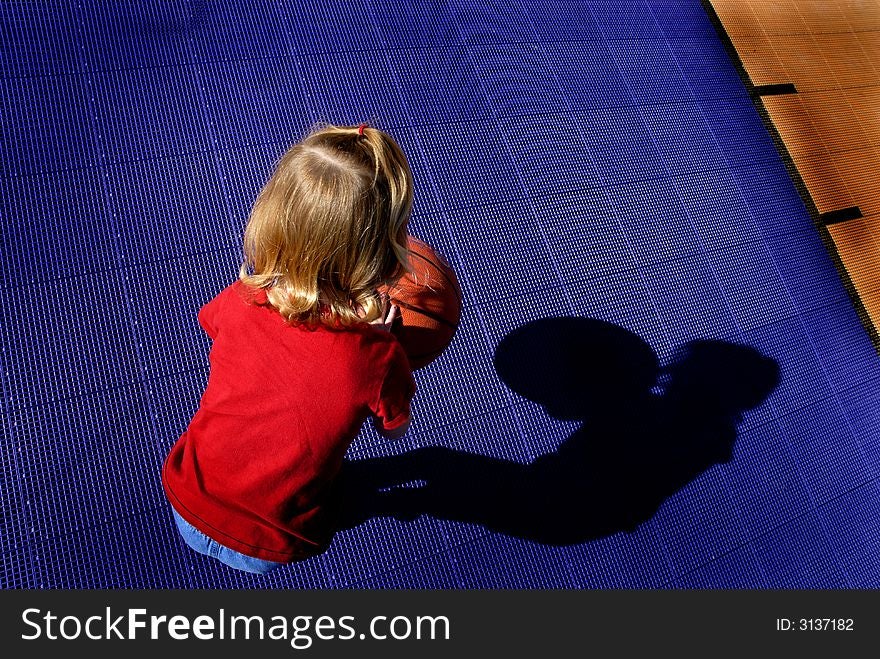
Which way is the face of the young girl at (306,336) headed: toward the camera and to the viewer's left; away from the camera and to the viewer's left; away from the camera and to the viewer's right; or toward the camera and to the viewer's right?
away from the camera and to the viewer's right

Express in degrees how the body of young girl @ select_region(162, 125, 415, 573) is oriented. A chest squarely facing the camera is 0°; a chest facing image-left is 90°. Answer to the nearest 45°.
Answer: approximately 225°
